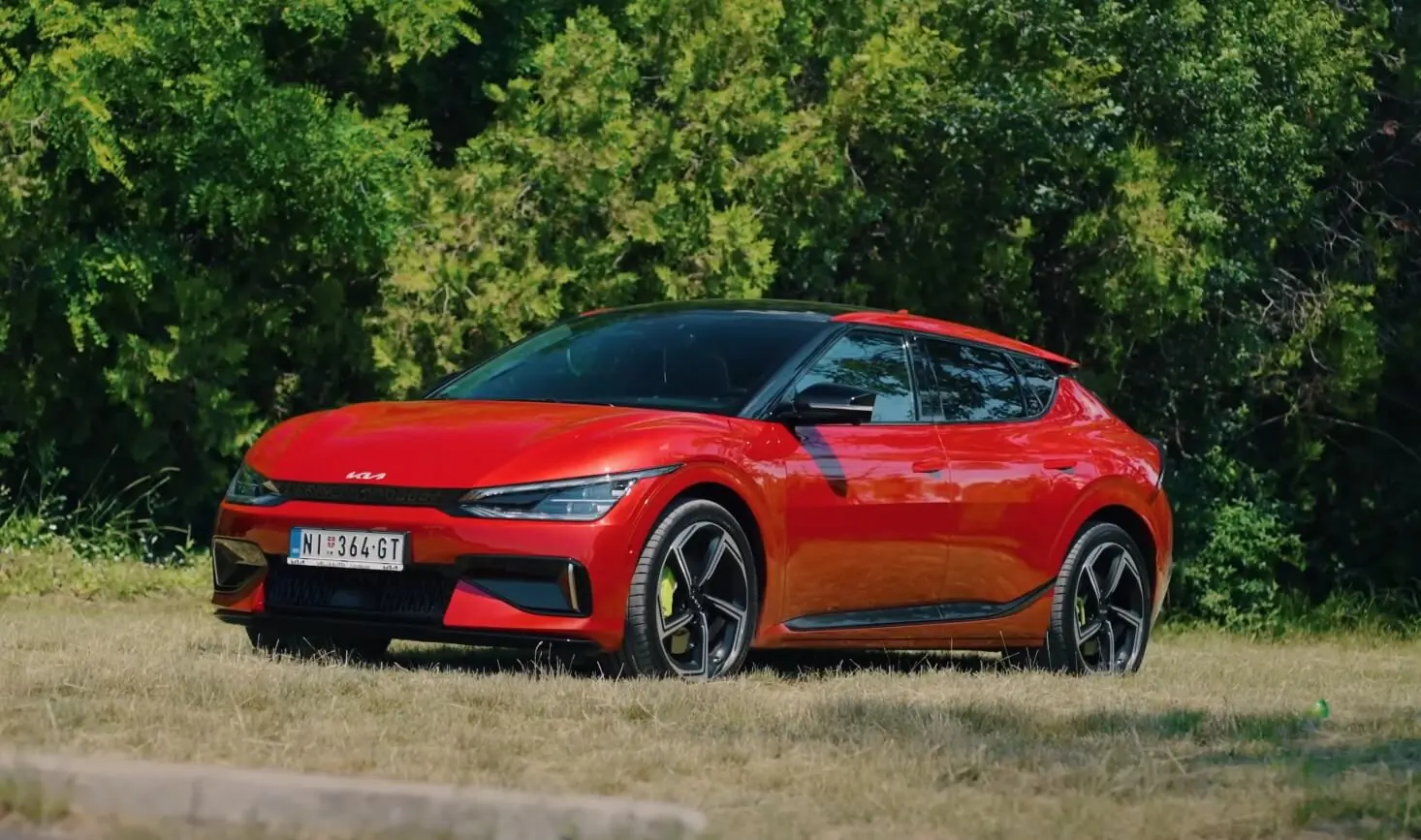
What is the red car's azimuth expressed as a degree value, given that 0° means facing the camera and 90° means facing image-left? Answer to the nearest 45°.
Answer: approximately 45°
